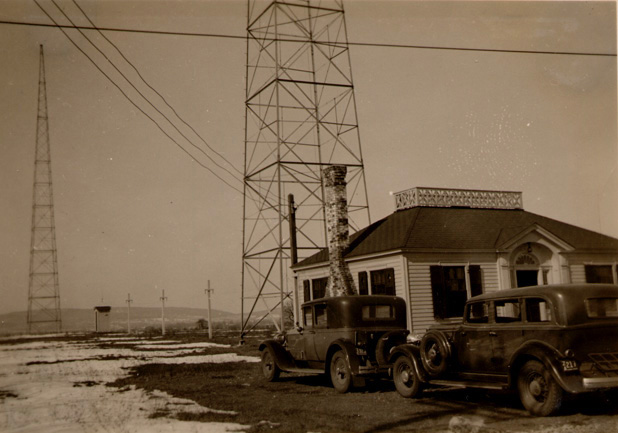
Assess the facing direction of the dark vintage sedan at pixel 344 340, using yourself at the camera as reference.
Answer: facing away from the viewer and to the left of the viewer

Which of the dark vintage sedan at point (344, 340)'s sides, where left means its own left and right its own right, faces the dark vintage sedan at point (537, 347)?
back
